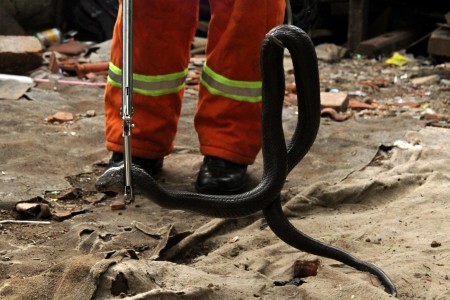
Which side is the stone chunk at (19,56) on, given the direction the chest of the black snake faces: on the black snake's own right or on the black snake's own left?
on the black snake's own right

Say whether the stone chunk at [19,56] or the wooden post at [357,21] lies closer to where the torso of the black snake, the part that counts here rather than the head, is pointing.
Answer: the stone chunk

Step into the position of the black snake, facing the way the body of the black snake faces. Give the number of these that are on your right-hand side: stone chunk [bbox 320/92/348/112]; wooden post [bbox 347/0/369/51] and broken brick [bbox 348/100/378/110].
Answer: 3

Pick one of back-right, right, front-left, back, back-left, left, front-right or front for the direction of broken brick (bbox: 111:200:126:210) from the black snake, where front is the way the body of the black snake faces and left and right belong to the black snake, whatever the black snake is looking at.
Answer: front-right

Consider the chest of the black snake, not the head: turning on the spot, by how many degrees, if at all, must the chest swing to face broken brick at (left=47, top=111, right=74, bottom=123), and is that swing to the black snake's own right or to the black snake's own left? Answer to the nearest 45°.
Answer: approximately 45° to the black snake's own right

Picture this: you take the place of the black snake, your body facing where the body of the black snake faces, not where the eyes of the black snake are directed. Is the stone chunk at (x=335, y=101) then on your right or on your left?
on your right

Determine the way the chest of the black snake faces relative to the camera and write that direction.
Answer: to the viewer's left

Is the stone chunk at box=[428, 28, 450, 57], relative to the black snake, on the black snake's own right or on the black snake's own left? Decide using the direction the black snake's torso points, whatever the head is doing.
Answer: on the black snake's own right

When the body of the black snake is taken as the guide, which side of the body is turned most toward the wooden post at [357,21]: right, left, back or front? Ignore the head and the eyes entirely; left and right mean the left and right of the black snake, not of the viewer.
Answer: right
